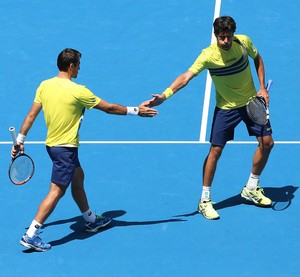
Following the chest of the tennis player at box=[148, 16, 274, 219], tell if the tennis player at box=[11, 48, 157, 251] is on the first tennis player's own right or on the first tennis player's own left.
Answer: on the first tennis player's own right

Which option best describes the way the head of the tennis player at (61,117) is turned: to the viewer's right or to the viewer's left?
to the viewer's right

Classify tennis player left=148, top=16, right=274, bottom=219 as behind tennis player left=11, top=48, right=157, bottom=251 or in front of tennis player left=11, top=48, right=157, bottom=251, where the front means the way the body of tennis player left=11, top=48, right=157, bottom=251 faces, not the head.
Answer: in front

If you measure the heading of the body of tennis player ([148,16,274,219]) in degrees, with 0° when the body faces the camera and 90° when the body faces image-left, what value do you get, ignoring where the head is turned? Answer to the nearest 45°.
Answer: approximately 0°

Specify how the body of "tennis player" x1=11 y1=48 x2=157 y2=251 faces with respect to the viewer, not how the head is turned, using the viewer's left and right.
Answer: facing away from the viewer and to the right of the viewer

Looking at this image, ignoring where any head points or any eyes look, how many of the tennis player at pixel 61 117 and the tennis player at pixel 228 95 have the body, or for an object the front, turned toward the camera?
1
